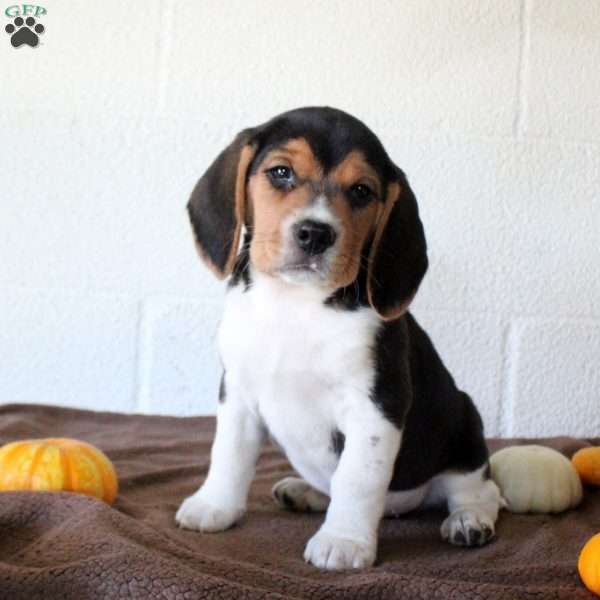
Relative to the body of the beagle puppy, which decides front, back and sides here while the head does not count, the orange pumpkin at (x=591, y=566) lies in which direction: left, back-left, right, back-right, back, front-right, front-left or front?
left

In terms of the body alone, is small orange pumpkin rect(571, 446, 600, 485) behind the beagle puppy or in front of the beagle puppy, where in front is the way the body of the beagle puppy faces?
behind

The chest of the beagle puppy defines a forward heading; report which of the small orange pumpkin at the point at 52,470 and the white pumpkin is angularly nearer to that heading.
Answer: the small orange pumpkin

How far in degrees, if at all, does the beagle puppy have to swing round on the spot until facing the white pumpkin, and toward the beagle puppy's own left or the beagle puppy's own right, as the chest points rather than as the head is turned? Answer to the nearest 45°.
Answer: approximately 180°

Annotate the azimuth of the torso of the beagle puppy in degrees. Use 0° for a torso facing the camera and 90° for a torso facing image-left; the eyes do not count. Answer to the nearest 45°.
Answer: approximately 45°

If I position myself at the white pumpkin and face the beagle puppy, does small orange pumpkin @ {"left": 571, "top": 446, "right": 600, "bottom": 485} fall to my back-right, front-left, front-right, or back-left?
back-right
